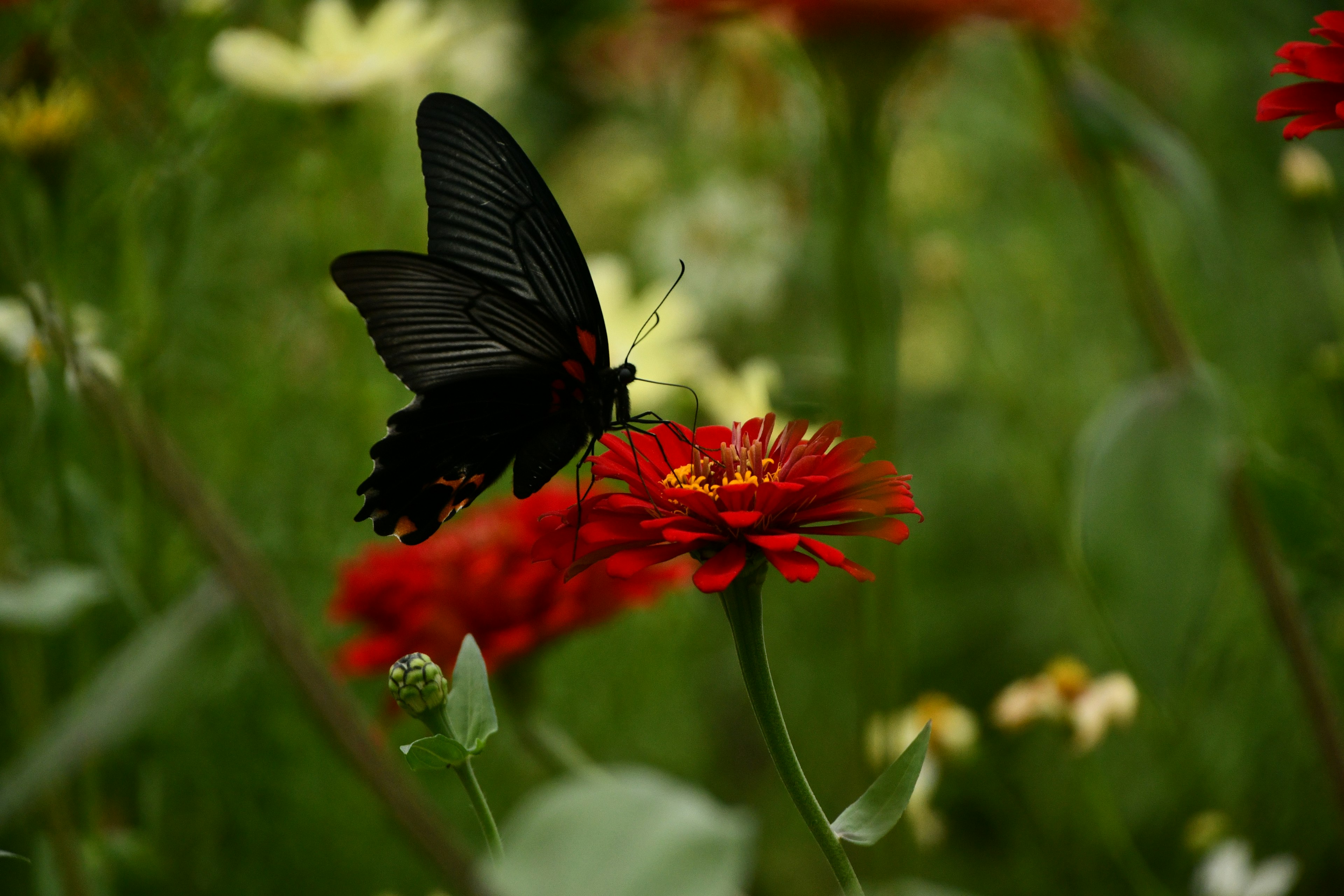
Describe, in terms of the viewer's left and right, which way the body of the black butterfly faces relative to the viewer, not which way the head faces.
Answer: facing to the right of the viewer
